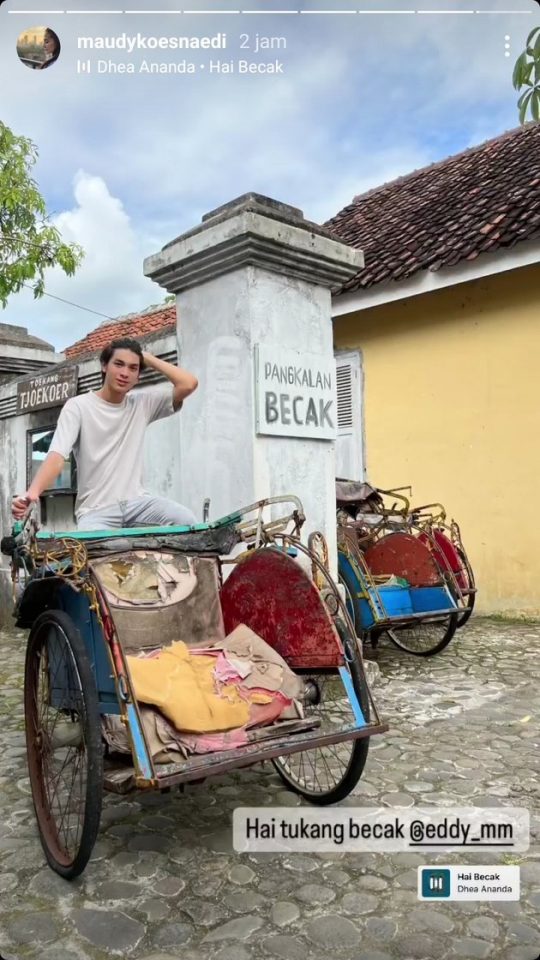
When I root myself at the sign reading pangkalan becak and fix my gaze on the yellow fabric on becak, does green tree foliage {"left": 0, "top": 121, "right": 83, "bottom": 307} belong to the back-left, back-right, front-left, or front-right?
back-right

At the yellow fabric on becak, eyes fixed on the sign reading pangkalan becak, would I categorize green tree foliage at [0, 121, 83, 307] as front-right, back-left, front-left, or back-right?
front-left

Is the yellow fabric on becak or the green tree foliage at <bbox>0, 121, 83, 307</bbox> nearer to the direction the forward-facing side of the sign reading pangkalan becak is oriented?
the yellow fabric on becak

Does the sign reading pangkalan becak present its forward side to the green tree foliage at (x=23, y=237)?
no

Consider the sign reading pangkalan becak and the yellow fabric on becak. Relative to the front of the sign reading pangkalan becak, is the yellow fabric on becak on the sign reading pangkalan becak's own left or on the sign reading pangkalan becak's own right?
on the sign reading pangkalan becak's own right

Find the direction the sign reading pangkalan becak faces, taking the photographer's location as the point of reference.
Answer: facing the viewer and to the right of the viewer
